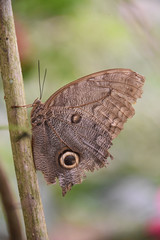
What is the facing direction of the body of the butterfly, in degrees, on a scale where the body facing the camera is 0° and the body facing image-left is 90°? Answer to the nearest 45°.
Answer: approximately 90°
